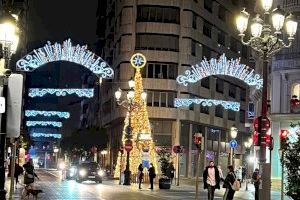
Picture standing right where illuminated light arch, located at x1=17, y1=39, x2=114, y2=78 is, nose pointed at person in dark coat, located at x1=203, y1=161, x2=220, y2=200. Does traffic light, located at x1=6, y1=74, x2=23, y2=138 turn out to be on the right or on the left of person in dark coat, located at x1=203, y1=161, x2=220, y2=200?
right

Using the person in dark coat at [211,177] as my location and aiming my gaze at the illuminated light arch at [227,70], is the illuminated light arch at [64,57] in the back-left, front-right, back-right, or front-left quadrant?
front-left

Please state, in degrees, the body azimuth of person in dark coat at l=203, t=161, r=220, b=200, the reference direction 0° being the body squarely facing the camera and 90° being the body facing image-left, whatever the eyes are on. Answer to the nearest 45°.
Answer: approximately 0°

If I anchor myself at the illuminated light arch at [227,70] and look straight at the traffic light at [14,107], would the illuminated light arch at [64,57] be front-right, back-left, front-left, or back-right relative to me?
front-right

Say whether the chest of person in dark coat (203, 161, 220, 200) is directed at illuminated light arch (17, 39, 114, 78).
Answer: no

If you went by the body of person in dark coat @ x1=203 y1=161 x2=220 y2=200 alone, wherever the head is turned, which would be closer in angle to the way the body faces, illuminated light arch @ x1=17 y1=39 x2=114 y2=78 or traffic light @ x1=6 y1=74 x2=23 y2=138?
the traffic light

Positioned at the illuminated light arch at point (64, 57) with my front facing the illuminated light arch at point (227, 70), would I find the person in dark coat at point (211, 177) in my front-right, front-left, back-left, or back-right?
front-right

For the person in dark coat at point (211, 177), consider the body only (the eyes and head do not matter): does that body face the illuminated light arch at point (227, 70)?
no
